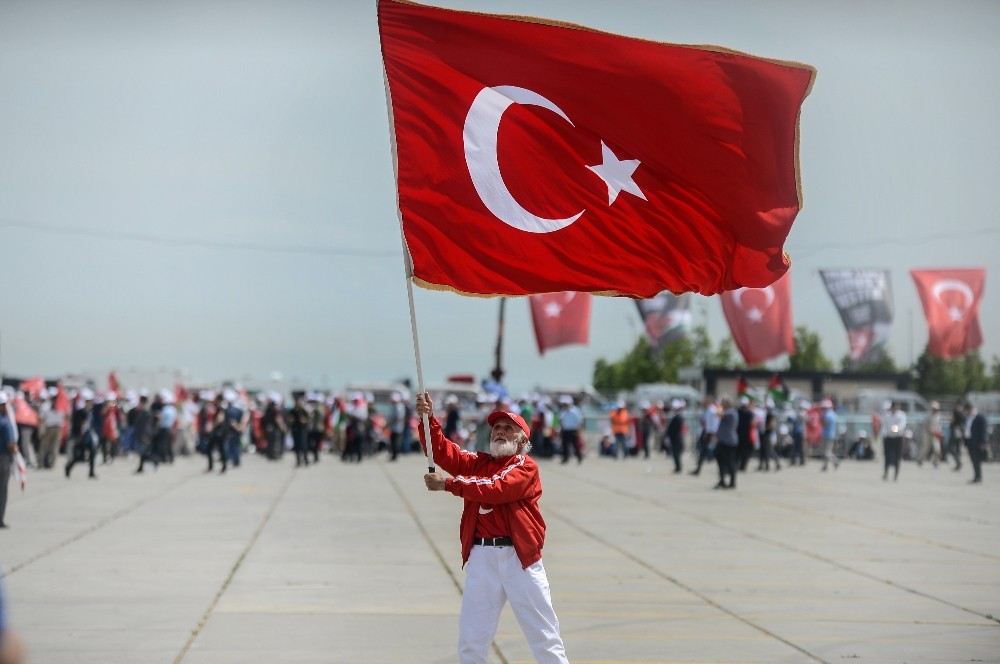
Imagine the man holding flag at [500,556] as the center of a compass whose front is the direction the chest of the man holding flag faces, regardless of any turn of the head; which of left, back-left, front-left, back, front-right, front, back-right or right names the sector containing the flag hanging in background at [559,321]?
back-right

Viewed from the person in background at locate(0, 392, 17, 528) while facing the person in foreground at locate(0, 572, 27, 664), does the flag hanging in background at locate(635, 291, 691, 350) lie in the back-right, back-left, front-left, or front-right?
back-left

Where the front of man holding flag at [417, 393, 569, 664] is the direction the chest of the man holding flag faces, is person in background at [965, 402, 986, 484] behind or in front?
behind

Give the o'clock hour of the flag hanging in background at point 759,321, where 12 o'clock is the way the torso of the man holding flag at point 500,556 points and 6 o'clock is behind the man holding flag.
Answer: The flag hanging in background is roughly at 5 o'clock from the man holding flag.

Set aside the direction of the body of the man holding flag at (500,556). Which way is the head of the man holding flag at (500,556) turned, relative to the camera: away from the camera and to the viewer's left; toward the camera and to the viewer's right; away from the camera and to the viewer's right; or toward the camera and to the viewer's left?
toward the camera and to the viewer's left

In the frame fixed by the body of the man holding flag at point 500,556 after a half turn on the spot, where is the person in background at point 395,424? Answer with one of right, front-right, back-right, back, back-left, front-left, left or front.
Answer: front-left

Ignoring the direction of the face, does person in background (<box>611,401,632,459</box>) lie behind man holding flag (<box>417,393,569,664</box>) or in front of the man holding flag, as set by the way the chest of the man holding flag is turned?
behind

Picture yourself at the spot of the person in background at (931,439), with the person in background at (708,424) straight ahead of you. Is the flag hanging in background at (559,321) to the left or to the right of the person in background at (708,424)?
right

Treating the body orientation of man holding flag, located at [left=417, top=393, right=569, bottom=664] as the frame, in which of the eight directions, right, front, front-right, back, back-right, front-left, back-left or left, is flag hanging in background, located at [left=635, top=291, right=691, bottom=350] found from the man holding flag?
back-right

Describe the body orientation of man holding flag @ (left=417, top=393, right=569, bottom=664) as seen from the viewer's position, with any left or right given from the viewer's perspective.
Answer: facing the viewer and to the left of the viewer
